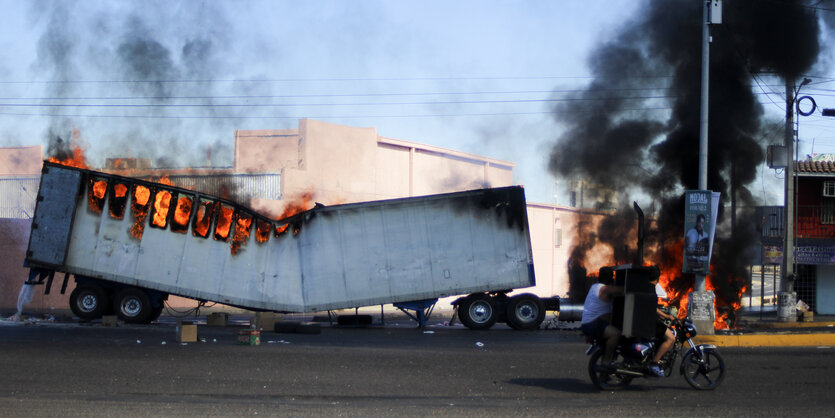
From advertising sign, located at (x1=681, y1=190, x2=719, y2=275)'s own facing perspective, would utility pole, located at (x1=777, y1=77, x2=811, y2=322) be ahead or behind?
behind

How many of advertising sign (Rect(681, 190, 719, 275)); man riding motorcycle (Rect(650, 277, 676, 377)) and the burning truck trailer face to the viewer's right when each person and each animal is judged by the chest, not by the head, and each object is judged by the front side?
2

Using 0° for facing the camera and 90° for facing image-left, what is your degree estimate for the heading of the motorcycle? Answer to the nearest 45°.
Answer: approximately 270°

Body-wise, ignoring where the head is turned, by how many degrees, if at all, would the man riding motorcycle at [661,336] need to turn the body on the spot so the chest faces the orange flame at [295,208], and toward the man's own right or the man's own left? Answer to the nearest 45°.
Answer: approximately 135° to the man's own left

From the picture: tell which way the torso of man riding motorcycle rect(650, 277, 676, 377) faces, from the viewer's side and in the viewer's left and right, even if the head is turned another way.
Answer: facing to the right of the viewer

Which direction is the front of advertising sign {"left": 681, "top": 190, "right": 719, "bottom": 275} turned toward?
toward the camera

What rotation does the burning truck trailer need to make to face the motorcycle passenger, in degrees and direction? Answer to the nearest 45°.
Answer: approximately 90° to its right

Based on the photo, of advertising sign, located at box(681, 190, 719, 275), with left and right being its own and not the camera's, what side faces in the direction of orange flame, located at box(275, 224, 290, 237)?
right

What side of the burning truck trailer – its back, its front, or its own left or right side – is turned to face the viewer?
right

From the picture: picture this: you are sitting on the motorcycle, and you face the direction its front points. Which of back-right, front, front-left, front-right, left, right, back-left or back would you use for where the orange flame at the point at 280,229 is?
back-left

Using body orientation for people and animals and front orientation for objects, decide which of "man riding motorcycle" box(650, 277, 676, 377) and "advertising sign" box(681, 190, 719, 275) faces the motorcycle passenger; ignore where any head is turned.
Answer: the advertising sign

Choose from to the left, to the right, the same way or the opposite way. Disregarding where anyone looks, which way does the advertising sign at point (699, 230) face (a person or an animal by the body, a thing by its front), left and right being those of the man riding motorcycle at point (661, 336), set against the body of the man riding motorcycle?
to the right

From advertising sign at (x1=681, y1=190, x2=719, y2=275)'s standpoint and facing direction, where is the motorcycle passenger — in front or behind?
in front

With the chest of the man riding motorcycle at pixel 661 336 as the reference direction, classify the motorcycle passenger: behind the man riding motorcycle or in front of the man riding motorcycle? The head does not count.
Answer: behind

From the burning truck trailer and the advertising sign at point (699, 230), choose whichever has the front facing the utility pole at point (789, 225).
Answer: the burning truck trailer

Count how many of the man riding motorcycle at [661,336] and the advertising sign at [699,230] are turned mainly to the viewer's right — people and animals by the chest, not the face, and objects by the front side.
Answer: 1

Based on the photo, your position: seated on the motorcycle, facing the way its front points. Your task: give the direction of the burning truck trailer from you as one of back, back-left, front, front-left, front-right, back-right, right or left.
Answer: back-left

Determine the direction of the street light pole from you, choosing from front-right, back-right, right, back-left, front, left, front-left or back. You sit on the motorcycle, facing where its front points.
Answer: left

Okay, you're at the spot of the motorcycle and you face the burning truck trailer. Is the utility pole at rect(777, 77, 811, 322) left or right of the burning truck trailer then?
right

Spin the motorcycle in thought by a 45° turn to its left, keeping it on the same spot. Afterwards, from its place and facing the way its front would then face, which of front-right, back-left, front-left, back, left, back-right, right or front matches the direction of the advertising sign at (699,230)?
front-left
